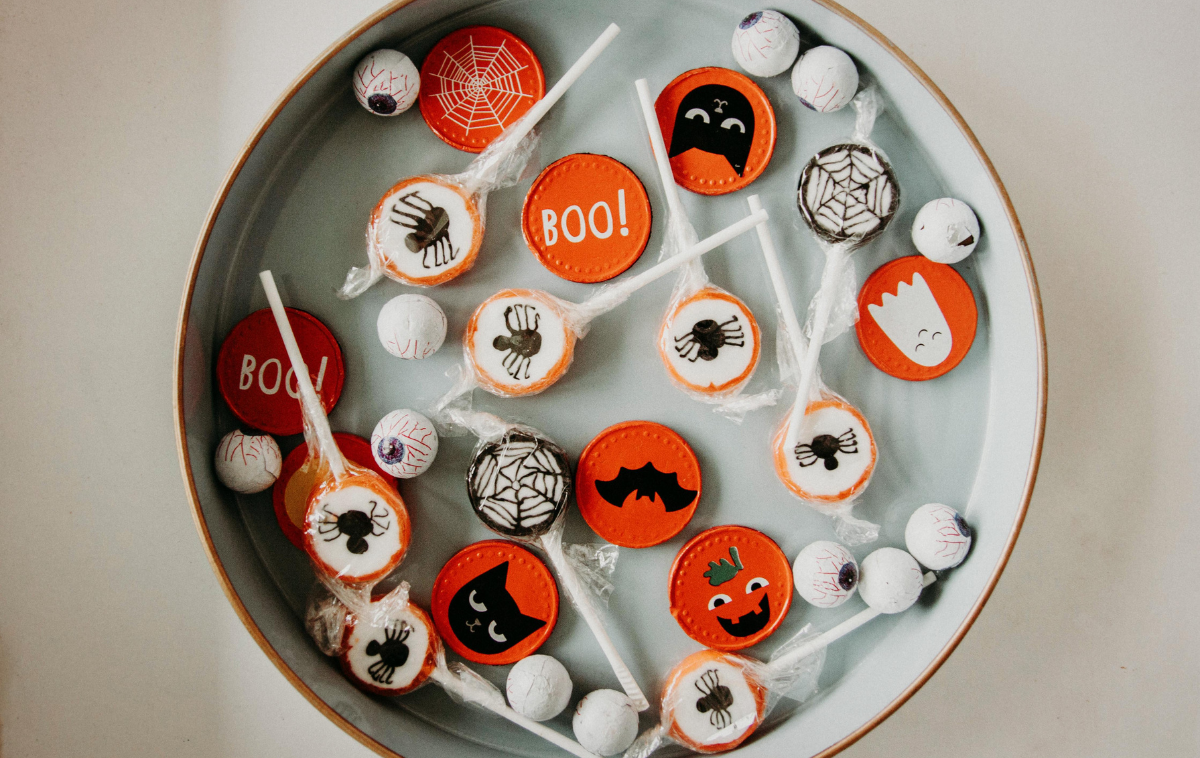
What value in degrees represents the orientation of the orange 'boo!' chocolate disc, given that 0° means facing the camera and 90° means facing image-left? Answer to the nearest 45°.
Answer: approximately 0°

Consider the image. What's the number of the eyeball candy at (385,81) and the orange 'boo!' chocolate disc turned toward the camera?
2
